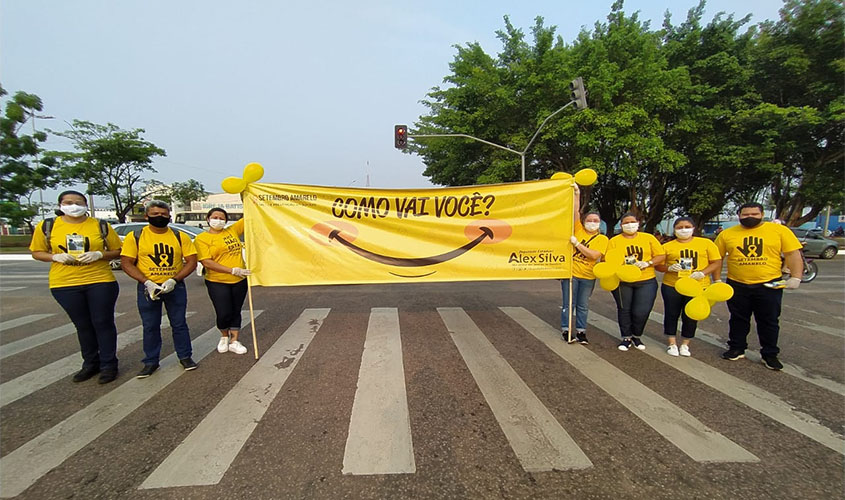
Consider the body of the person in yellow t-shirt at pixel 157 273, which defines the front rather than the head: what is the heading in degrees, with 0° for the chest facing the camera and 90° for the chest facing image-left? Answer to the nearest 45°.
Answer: approximately 0°

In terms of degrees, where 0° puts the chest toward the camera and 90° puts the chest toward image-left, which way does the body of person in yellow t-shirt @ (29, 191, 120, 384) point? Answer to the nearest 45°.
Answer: approximately 0°

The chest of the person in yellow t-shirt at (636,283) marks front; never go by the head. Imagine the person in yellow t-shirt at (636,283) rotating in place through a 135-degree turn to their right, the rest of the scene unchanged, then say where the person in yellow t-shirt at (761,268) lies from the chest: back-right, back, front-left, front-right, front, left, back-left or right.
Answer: back-right

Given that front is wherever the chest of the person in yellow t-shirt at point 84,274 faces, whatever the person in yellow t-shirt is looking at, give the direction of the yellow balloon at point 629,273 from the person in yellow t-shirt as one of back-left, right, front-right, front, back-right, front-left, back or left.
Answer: front-left

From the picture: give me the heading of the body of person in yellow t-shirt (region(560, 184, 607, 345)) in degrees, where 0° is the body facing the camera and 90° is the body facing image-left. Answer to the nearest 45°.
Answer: approximately 45°
